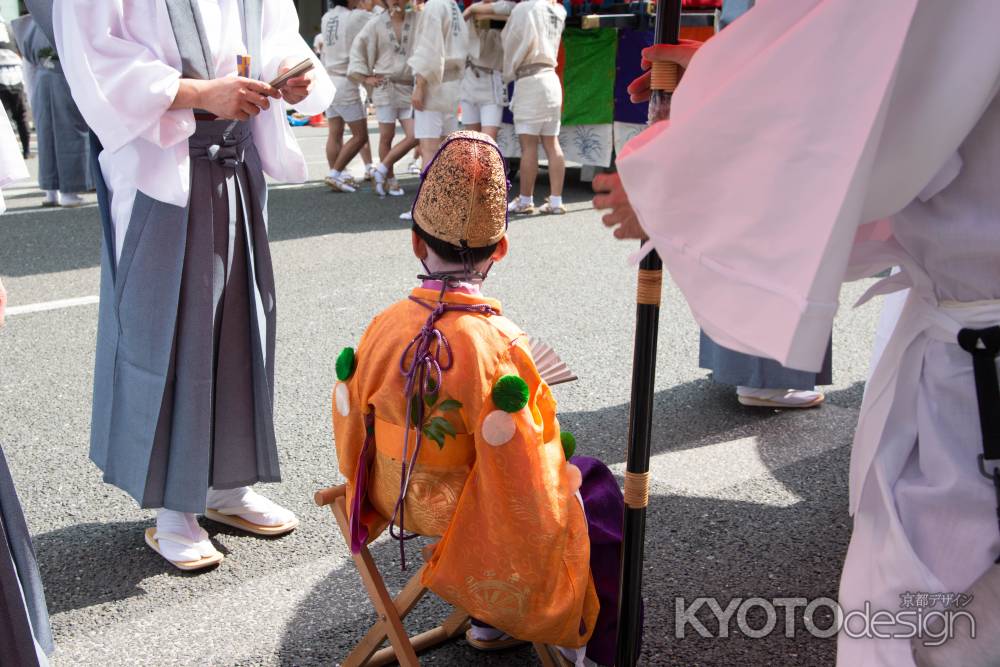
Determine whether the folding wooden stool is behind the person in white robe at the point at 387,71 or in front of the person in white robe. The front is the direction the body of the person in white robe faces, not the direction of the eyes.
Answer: in front

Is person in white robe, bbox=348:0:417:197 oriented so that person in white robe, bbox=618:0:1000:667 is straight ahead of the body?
yes

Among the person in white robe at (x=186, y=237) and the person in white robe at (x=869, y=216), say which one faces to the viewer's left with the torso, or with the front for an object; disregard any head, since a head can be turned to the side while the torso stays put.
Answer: the person in white robe at (x=869, y=216)

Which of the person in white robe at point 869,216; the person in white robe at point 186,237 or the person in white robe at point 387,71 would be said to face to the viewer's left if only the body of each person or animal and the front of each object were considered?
the person in white robe at point 869,216

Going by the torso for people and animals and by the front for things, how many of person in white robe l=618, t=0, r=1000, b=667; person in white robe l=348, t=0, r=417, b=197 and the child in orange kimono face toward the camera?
1

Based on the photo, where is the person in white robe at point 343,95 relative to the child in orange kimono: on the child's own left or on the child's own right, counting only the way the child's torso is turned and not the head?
on the child's own left

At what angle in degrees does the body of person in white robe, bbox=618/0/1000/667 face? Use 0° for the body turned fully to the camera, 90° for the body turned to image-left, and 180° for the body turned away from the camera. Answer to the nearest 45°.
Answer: approximately 90°

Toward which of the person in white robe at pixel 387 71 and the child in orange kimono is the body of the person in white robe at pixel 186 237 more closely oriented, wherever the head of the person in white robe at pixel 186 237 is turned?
the child in orange kimono

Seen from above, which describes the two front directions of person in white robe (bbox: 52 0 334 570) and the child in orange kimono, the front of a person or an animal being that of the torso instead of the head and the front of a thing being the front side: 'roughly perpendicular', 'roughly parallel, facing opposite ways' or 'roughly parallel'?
roughly perpendicular

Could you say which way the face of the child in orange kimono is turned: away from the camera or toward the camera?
away from the camera

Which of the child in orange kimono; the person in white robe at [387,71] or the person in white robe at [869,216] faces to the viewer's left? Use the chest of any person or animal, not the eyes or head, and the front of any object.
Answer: the person in white robe at [869,216]

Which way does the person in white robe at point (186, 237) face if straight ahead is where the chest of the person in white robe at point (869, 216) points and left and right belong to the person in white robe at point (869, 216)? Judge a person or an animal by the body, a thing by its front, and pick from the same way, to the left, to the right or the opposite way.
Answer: the opposite way

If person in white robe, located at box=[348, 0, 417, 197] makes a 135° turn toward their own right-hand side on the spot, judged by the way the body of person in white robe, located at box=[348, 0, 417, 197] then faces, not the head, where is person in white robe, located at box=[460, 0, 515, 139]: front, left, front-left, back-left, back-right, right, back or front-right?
back

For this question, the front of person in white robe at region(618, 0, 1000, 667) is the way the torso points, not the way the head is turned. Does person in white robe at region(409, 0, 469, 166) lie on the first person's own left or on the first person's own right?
on the first person's own right

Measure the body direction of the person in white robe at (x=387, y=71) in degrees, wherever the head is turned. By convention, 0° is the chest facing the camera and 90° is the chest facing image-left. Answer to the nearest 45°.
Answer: approximately 0°

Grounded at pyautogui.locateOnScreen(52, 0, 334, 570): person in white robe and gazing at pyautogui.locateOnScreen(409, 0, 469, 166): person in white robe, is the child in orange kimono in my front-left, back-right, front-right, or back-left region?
back-right
